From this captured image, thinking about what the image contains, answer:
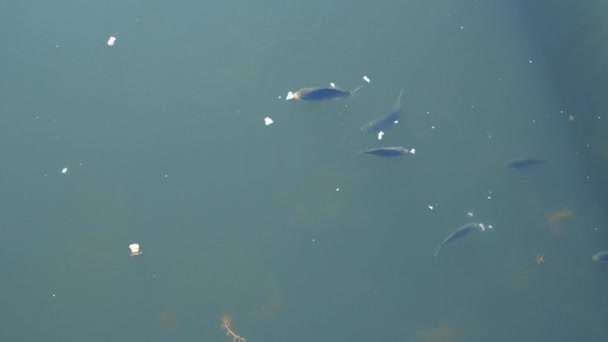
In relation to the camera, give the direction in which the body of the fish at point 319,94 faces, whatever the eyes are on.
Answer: to the viewer's left

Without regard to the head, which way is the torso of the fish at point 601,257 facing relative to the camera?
to the viewer's left

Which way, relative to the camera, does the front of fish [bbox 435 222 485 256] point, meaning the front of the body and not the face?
to the viewer's right

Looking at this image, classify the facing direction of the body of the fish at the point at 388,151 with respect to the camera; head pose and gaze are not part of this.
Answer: to the viewer's right

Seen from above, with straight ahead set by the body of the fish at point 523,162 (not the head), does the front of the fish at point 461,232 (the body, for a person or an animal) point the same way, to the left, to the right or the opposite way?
the opposite way

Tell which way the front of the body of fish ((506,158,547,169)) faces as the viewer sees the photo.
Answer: to the viewer's left

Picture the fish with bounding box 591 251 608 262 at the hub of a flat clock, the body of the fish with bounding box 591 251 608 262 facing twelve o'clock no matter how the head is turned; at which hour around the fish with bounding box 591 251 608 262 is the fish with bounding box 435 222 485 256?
the fish with bounding box 435 222 485 256 is roughly at 11 o'clock from the fish with bounding box 591 251 608 262.

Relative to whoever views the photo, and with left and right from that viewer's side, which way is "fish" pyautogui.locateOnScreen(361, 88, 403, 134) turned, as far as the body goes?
facing to the left of the viewer

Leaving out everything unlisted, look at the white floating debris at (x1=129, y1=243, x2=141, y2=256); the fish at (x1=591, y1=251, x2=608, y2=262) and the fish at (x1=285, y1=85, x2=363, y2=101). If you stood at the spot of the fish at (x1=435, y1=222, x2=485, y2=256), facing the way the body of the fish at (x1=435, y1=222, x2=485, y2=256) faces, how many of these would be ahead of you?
1
